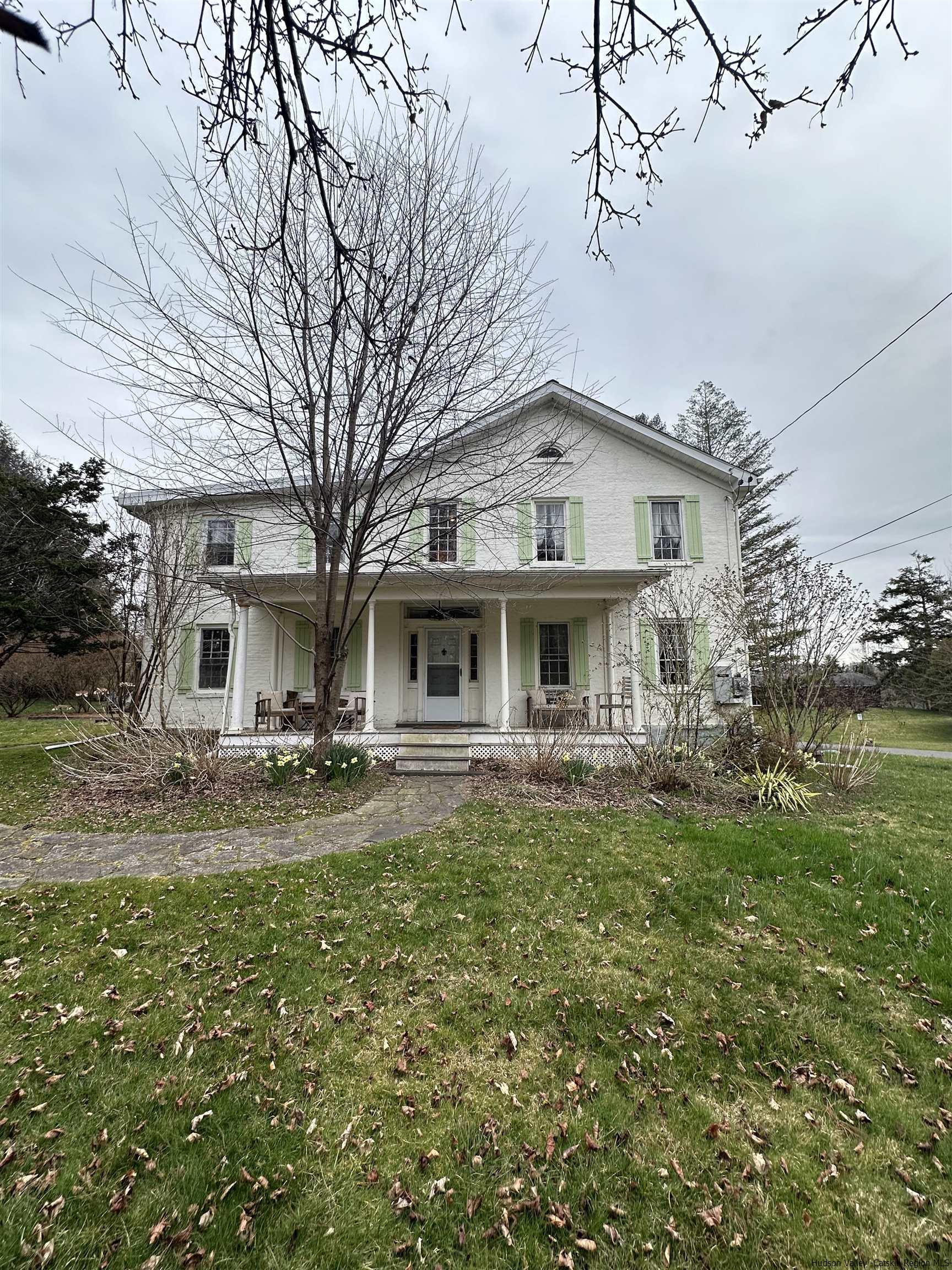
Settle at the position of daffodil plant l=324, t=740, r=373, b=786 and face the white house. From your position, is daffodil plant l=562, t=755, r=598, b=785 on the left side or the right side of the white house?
right

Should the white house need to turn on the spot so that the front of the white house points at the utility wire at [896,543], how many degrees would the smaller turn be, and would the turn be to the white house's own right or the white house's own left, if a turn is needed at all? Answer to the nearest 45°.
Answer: approximately 90° to the white house's own left

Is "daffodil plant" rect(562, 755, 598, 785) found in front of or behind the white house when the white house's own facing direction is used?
in front

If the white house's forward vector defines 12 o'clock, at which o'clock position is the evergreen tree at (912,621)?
The evergreen tree is roughly at 8 o'clock from the white house.

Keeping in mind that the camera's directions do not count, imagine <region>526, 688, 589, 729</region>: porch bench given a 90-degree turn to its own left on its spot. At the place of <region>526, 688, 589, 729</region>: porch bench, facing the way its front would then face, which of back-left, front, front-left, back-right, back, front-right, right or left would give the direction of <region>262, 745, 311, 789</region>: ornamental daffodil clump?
back-right

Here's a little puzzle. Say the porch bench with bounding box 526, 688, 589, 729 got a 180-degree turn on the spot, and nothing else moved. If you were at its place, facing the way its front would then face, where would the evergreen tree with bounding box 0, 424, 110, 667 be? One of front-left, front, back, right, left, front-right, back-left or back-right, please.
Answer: left

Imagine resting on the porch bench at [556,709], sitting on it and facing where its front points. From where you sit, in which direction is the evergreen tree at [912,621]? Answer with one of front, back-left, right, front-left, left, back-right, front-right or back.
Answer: back-left

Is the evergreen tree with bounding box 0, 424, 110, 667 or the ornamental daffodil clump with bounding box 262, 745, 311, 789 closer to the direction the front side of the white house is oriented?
the ornamental daffodil clump

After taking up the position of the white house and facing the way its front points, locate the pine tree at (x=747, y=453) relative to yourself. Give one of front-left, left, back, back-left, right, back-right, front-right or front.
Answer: back-left

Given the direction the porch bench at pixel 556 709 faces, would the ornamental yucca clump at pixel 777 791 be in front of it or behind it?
in front

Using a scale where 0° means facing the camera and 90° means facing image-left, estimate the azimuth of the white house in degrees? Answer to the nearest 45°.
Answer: approximately 0°

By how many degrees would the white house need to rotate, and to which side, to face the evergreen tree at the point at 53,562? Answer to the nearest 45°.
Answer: approximately 90° to its right

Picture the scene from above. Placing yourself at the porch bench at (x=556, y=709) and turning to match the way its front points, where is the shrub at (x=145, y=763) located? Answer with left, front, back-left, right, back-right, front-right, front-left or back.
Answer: front-right

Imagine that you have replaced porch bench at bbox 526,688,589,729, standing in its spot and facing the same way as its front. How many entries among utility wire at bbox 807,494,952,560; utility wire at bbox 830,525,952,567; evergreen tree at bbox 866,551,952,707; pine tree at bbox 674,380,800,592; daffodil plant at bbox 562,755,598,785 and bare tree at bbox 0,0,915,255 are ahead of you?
2
